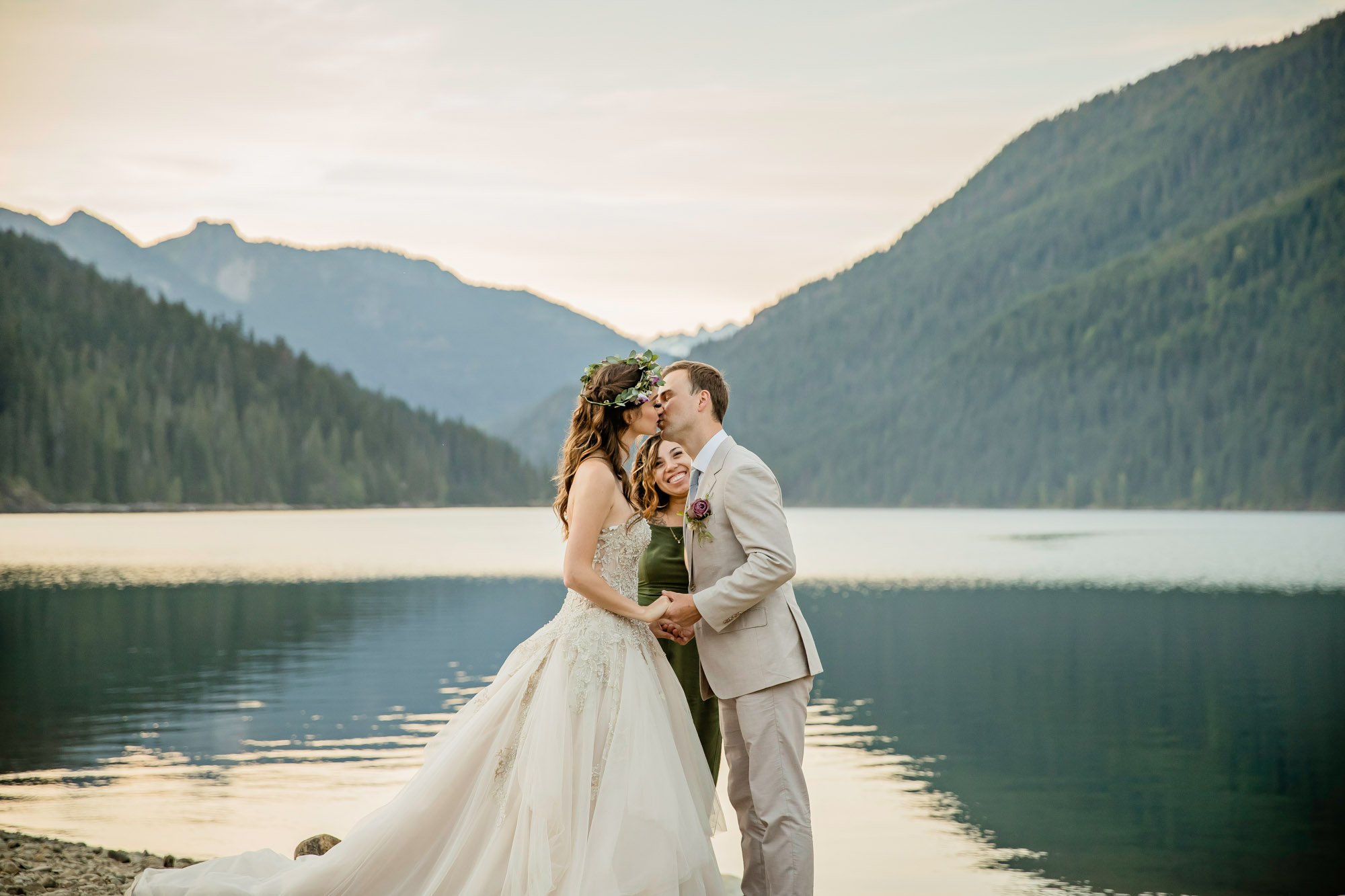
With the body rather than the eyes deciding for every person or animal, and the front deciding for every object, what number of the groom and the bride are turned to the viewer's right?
1

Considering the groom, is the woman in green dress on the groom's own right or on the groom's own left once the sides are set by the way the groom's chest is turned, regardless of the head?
on the groom's own right

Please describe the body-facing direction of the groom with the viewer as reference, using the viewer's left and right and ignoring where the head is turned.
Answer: facing to the left of the viewer

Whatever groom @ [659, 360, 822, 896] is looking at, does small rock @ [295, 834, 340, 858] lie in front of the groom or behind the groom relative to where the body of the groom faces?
in front

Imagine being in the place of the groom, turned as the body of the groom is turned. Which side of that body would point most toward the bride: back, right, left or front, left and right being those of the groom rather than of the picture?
front

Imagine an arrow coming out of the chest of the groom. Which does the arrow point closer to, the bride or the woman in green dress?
the bride

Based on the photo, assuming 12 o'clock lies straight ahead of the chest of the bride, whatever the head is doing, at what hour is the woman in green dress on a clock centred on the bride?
The woman in green dress is roughly at 10 o'clock from the bride.

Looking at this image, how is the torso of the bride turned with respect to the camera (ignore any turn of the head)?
to the viewer's right

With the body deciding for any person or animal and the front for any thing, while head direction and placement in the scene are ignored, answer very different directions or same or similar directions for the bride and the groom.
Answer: very different directions
